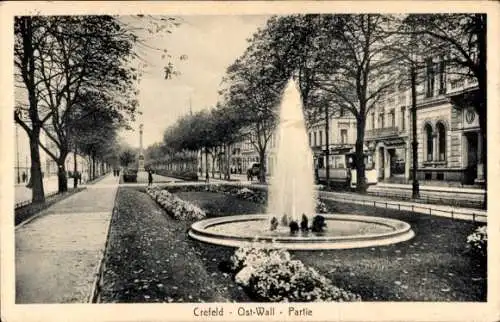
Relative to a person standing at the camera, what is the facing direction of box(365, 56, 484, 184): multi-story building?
facing the viewer and to the left of the viewer

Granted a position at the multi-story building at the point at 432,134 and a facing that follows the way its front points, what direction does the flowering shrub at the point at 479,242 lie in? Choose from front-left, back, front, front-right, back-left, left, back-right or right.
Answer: front-left

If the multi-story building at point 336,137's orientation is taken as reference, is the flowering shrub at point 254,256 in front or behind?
in front

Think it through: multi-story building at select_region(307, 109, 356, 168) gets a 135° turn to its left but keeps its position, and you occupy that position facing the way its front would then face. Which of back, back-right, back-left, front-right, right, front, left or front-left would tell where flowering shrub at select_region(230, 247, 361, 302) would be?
right

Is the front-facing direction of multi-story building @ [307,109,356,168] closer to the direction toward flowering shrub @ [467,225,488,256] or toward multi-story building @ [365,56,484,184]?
the flowering shrub

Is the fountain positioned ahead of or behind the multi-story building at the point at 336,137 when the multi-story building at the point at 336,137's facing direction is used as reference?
ahead

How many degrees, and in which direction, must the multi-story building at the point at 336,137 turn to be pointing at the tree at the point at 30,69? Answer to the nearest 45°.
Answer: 0° — it already faces it

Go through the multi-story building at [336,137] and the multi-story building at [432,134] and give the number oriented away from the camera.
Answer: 0

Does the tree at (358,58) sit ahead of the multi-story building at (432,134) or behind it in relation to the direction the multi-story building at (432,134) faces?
ahead

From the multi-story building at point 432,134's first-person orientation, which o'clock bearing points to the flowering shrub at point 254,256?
The flowering shrub is roughly at 11 o'clock from the multi-story building.

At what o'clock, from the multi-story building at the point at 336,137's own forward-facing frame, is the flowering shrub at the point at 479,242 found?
The flowering shrub is roughly at 10 o'clock from the multi-story building.

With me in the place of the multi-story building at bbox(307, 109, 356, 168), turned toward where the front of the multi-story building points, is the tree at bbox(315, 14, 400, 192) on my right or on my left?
on my left
